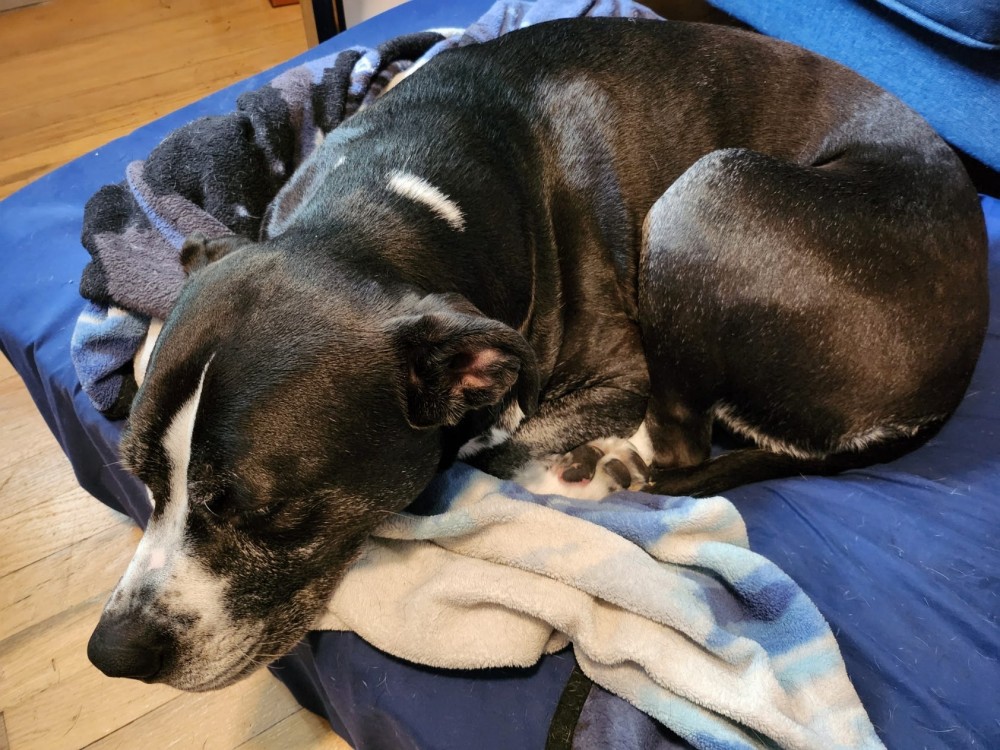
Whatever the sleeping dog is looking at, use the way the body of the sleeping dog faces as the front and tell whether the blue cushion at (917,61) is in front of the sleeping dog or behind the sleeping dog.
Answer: behind

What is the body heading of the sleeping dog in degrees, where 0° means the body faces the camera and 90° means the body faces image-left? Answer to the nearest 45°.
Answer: approximately 45°

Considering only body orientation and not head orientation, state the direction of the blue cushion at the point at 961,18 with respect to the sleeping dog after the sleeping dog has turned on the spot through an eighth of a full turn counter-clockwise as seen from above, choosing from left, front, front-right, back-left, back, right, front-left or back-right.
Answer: back-left
